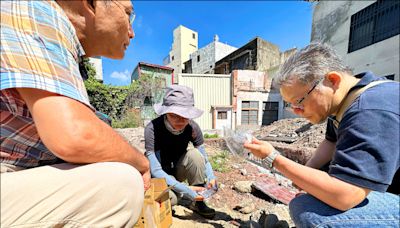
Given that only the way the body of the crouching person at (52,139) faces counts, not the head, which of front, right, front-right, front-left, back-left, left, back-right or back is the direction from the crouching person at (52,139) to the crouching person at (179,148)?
front-left

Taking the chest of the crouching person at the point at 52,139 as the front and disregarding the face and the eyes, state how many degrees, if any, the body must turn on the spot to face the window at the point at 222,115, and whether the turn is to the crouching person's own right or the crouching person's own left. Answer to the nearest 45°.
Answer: approximately 45° to the crouching person's own left

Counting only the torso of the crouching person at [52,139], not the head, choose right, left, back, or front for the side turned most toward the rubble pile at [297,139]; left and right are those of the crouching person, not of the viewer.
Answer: front

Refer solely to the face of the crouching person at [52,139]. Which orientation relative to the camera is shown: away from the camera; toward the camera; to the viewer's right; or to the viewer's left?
to the viewer's right

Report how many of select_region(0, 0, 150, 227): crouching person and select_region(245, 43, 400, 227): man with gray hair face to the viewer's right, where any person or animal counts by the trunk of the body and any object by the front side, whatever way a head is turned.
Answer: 1

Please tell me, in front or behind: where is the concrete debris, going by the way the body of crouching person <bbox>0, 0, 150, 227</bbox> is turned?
in front

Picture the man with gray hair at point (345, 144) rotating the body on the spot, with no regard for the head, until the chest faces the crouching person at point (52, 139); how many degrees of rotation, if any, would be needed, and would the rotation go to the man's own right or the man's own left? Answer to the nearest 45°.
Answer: approximately 45° to the man's own left

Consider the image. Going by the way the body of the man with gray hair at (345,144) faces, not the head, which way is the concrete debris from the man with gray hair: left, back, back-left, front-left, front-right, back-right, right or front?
front-right

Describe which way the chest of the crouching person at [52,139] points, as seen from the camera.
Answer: to the viewer's right

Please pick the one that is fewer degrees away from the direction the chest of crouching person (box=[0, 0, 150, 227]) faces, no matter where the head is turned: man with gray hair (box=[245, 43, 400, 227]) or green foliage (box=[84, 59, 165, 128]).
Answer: the man with gray hair

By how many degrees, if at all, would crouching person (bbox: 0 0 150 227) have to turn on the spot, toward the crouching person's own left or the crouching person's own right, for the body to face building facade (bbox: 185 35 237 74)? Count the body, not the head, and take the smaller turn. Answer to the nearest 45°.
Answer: approximately 45° to the crouching person's own left

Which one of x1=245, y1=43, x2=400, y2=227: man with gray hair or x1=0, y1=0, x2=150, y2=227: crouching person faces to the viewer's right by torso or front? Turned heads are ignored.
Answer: the crouching person

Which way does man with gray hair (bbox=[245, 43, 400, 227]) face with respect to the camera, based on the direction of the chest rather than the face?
to the viewer's left

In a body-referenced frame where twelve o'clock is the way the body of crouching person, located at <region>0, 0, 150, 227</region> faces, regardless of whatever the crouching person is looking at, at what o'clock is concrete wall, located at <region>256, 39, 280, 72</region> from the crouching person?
The concrete wall is roughly at 11 o'clock from the crouching person.
